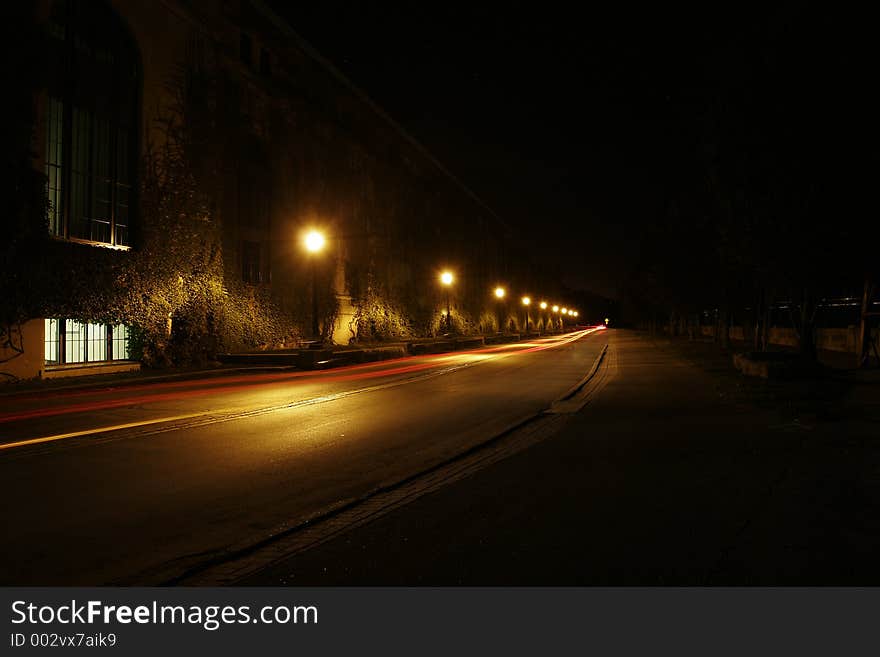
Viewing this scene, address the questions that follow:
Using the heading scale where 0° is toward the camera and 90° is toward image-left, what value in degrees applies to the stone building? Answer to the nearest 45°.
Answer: approximately 315°
